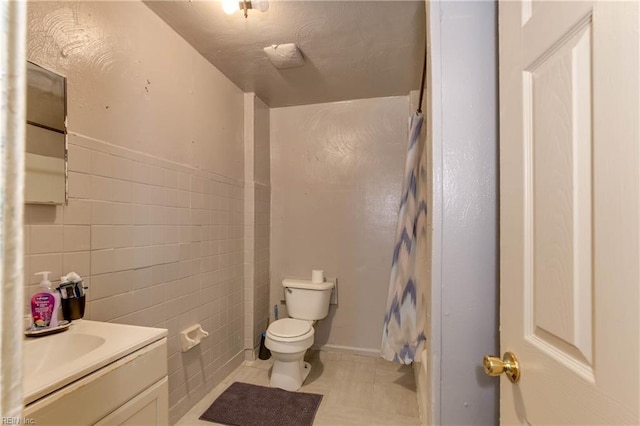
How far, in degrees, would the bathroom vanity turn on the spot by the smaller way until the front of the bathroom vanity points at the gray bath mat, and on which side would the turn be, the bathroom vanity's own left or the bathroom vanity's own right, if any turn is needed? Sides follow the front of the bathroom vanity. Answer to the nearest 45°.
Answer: approximately 90° to the bathroom vanity's own left

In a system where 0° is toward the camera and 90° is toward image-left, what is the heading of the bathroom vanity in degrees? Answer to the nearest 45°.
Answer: approximately 315°

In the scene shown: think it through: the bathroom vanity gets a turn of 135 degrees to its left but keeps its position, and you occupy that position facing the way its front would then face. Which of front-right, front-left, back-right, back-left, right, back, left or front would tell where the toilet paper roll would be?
front-right

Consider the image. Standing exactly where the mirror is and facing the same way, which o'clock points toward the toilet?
The toilet is roughly at 10 o'clock from the mirror.

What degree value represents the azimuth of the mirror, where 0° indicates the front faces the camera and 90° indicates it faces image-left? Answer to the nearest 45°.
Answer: approximately 315°

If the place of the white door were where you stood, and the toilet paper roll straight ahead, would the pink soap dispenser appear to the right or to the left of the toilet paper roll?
left

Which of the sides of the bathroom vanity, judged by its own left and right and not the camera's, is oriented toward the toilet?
left
